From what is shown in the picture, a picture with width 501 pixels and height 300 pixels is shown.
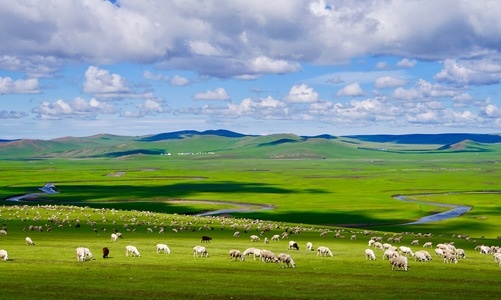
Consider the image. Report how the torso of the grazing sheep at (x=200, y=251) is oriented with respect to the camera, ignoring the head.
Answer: to the viewer's right

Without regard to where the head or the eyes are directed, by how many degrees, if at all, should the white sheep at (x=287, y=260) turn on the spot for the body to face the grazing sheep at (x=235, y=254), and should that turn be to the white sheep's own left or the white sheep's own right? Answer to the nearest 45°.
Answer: approximately 135° to the white sheep's own left

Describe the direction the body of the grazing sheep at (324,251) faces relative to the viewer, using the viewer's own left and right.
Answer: facing to the right of the viewer

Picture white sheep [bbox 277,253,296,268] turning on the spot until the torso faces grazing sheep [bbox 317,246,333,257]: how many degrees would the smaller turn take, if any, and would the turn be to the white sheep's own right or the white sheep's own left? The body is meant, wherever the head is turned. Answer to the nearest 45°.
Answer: approximately 90° to the white sheep's own left

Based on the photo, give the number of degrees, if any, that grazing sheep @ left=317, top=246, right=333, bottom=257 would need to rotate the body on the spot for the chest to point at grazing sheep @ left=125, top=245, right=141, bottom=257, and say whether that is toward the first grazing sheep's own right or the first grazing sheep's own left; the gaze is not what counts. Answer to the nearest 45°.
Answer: approximately 180°
